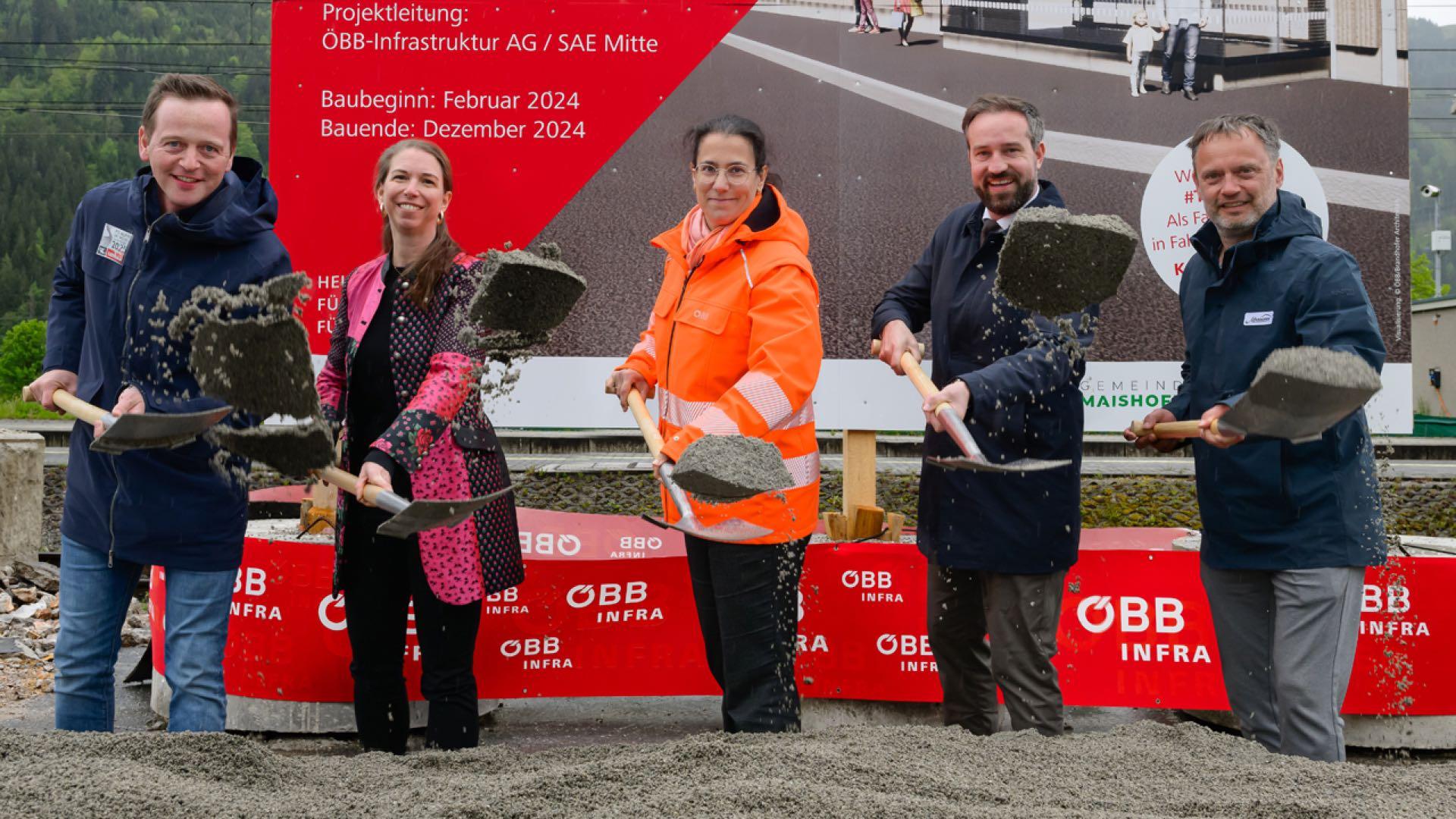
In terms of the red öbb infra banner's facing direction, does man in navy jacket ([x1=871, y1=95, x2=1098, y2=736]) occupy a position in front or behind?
in front

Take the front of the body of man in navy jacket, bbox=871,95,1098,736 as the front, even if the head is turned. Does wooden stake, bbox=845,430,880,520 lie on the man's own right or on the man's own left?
on the man's own right

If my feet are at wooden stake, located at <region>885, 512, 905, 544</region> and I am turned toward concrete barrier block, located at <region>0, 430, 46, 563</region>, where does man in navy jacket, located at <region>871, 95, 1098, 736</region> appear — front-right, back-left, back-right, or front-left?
back-left

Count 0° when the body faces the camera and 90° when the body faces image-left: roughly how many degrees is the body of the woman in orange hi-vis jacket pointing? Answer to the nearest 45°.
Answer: approximately 45°

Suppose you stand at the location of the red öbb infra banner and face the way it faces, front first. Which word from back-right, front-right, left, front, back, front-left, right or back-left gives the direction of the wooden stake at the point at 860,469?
back

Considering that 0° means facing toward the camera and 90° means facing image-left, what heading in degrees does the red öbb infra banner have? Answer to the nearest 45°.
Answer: approximately 0°

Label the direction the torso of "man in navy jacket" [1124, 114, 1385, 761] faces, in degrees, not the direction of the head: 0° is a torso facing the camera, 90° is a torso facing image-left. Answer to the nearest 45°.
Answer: approximately 45°

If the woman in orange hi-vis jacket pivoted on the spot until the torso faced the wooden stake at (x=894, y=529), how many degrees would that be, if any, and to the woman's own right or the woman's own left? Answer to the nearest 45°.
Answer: approximately 135° to the woman's own right
